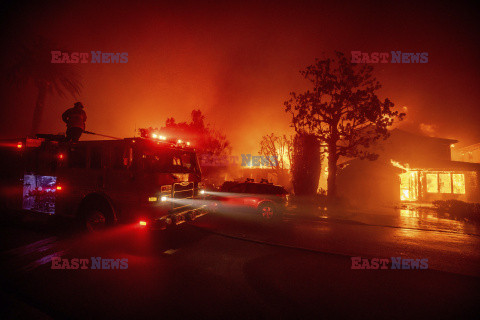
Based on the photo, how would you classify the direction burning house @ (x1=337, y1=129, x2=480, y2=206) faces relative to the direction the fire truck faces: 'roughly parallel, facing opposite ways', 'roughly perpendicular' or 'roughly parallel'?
roughly perpendicular

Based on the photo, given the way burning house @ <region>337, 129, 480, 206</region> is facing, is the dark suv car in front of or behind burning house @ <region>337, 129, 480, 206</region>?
in front

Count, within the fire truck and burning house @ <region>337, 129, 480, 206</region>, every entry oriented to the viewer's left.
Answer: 0

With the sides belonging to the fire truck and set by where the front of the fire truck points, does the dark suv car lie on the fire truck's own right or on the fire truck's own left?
on the fire truck's own left

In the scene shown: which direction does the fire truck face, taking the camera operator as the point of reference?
facing the viewer and to the right of the viewer

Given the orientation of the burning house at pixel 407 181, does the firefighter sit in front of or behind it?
in front

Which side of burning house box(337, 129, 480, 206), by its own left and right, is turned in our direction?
front
